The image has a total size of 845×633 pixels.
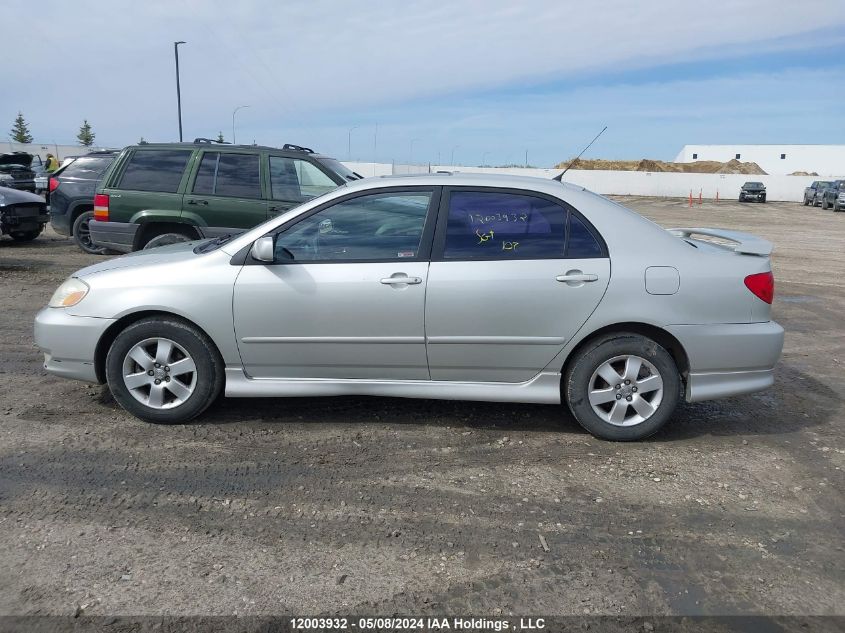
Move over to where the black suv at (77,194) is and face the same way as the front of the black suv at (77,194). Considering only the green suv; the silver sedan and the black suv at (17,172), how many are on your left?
1

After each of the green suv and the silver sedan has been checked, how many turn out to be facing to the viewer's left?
1

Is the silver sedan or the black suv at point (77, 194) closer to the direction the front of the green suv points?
the silver sedan

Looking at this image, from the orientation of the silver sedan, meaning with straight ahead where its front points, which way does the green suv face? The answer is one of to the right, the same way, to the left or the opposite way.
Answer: the opposite way

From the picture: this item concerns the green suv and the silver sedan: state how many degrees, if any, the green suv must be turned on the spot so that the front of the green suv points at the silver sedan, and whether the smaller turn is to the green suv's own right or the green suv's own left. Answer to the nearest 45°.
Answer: approximately 90° to the green suv's own right

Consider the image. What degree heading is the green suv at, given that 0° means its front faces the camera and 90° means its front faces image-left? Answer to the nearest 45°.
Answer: approximately 270°

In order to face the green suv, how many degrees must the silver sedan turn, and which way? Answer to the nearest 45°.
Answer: approximately 45° to its right

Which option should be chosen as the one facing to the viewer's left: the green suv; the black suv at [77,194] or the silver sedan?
the silver sedan

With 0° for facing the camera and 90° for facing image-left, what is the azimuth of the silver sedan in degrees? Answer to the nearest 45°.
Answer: approximately 90°

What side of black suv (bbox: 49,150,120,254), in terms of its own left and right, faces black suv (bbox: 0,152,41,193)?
left
